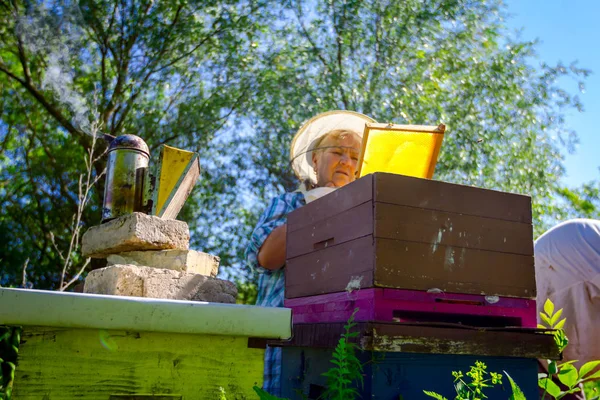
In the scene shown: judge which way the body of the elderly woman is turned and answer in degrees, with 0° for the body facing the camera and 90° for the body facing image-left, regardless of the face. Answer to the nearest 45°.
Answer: approximately 315°

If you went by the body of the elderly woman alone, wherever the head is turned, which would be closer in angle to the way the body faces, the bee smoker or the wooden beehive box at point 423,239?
the wooden beehive box

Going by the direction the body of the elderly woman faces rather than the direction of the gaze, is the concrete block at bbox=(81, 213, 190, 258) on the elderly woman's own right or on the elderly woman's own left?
on the elderly woman's own right

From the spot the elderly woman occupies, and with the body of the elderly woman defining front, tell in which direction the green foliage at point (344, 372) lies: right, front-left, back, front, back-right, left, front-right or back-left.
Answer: front-right

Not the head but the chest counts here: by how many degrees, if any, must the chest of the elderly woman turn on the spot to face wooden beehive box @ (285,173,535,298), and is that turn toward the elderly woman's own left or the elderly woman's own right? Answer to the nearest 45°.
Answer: approximately 45° to the elderly woman's own right

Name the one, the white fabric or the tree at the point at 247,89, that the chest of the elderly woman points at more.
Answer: the white fabric

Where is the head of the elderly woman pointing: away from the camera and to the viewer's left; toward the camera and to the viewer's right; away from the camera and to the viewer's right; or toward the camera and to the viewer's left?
toward the camera and to the viewer's right

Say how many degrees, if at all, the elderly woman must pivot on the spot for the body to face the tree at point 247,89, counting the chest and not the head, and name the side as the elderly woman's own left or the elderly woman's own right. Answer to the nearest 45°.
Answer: approximately 135° to the elderly woman's own left

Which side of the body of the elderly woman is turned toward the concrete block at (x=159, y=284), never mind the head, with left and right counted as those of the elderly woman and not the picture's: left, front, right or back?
right

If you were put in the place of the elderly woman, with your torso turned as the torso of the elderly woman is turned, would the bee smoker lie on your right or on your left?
on your right

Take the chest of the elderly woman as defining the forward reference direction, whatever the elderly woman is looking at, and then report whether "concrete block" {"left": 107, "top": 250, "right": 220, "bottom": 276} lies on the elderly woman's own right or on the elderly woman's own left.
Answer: on the elderly woman's own right
